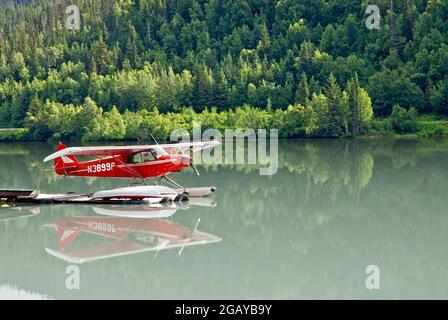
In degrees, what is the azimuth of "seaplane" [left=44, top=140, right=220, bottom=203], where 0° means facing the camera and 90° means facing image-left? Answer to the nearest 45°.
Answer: approximately 315°
